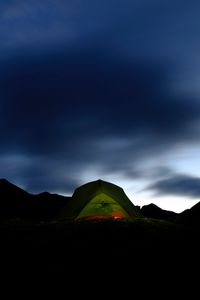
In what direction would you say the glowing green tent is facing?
toward the camera
